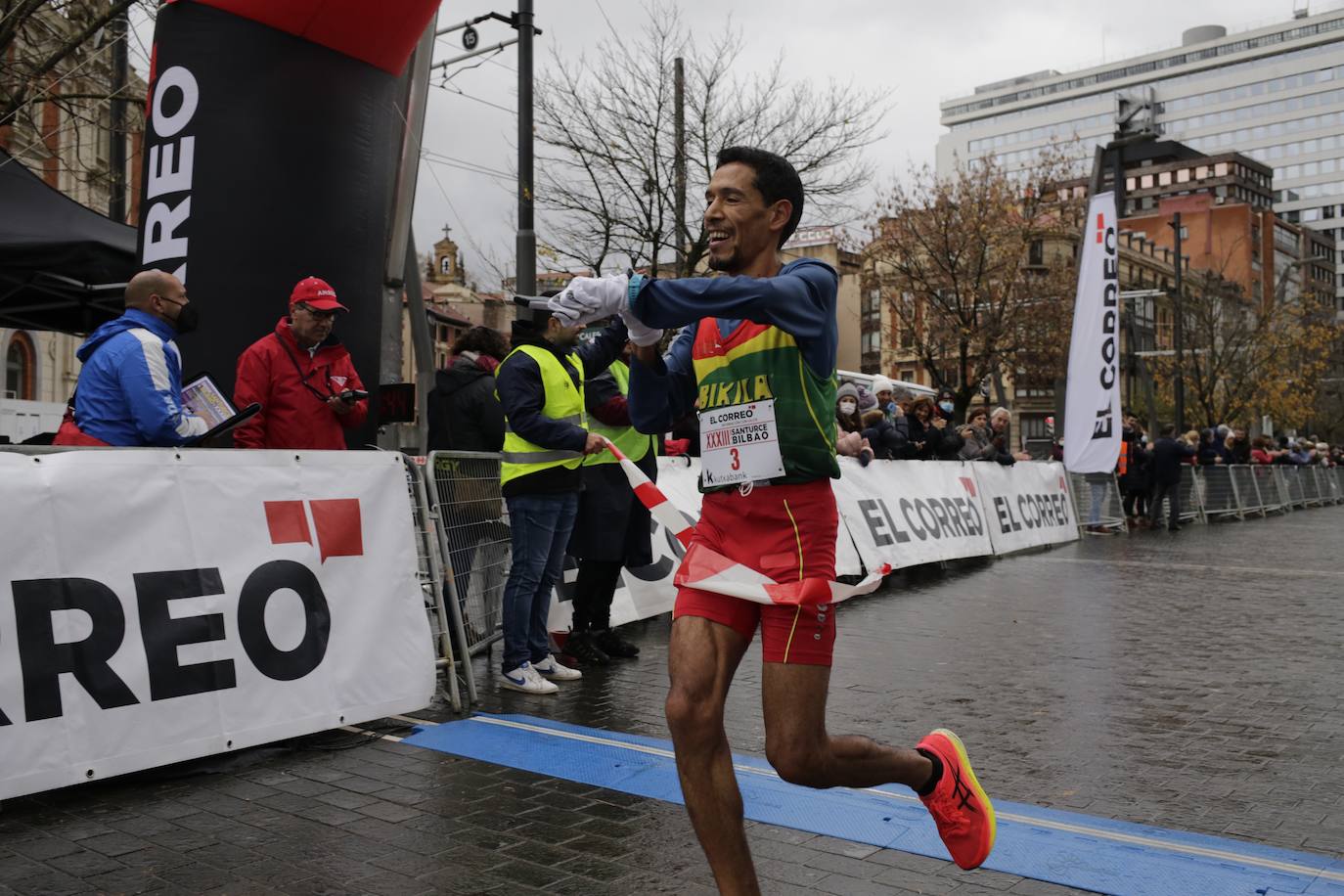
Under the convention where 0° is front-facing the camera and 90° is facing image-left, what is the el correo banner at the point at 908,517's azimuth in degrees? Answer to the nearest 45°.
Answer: approximately 315°

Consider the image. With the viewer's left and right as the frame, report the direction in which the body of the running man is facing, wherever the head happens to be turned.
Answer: facing the viewer and to the left of the viewer

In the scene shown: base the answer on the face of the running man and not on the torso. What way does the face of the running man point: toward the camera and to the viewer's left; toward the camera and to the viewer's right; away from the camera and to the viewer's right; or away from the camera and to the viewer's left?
toward the camera and to the viewer's left

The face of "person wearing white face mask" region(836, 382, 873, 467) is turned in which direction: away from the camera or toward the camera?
toward the camera

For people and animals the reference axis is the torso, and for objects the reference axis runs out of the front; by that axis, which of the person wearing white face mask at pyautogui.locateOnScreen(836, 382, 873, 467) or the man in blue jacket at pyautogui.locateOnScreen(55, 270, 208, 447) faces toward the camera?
the person wearing white face mask

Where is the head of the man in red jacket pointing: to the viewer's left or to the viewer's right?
to the viewer's right

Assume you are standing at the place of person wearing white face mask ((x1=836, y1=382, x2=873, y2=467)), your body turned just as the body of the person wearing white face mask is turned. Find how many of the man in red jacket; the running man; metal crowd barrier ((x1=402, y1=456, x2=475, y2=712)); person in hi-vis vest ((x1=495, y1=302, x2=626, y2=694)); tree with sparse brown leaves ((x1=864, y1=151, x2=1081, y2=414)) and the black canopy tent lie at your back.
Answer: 1

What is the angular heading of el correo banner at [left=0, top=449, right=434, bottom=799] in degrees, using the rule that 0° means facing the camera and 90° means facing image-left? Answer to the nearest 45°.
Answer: approximately 315°

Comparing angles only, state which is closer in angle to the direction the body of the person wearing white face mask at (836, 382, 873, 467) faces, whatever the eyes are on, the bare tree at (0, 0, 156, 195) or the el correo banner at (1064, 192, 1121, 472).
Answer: the bare tree

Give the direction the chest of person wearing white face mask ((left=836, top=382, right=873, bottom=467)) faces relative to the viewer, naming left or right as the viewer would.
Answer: facing the viewer

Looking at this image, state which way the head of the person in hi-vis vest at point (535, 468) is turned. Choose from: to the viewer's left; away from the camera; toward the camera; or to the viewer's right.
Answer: to the viewer's right

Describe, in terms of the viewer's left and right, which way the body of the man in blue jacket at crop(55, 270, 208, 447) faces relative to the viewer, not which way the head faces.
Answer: facing to the right of the viewer

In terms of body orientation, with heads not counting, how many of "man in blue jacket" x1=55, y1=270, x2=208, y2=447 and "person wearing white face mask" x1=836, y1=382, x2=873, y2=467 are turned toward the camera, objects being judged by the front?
1

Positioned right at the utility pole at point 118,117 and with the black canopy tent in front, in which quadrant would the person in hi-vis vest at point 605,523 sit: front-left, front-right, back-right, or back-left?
front-left

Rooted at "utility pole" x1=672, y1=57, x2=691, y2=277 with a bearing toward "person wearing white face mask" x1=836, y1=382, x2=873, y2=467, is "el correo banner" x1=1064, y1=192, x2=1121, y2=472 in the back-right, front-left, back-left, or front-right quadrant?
front-left

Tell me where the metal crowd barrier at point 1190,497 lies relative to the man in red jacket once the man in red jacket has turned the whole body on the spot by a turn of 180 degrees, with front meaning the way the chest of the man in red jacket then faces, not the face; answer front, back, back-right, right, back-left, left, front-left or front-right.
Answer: right
